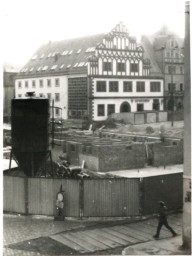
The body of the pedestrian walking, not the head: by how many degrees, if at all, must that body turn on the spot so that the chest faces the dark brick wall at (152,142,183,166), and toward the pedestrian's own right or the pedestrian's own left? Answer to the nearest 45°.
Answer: approximately 90° to the pedestrian's own right

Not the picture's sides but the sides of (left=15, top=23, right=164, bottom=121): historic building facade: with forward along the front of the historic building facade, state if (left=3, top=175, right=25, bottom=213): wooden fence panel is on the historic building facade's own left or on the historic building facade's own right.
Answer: on the historic building facade's own right

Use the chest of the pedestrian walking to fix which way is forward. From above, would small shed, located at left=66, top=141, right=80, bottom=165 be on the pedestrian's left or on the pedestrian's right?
on the pedestrian's right

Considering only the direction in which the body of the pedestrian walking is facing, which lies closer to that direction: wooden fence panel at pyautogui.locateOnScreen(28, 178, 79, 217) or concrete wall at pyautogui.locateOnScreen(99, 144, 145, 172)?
the wooden fence panel

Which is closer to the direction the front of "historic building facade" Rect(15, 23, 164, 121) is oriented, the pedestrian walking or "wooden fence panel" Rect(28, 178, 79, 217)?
the pedestrian walking

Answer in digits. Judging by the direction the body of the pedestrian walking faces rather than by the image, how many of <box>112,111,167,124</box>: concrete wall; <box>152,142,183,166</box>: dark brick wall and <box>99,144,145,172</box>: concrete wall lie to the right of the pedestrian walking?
3

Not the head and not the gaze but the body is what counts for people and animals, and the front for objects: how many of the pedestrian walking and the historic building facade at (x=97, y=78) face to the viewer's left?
1

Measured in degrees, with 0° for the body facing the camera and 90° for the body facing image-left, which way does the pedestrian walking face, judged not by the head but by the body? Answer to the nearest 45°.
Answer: approximately 90°

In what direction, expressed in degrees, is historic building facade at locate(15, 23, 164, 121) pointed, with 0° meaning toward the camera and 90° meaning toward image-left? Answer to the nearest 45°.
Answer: approximately 315°

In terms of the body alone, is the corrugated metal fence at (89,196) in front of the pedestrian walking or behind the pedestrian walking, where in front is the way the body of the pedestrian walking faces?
in front

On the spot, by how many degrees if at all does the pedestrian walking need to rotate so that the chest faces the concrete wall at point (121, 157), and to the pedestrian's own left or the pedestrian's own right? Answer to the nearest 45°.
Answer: approximately 90° to the pedestrian's own right
